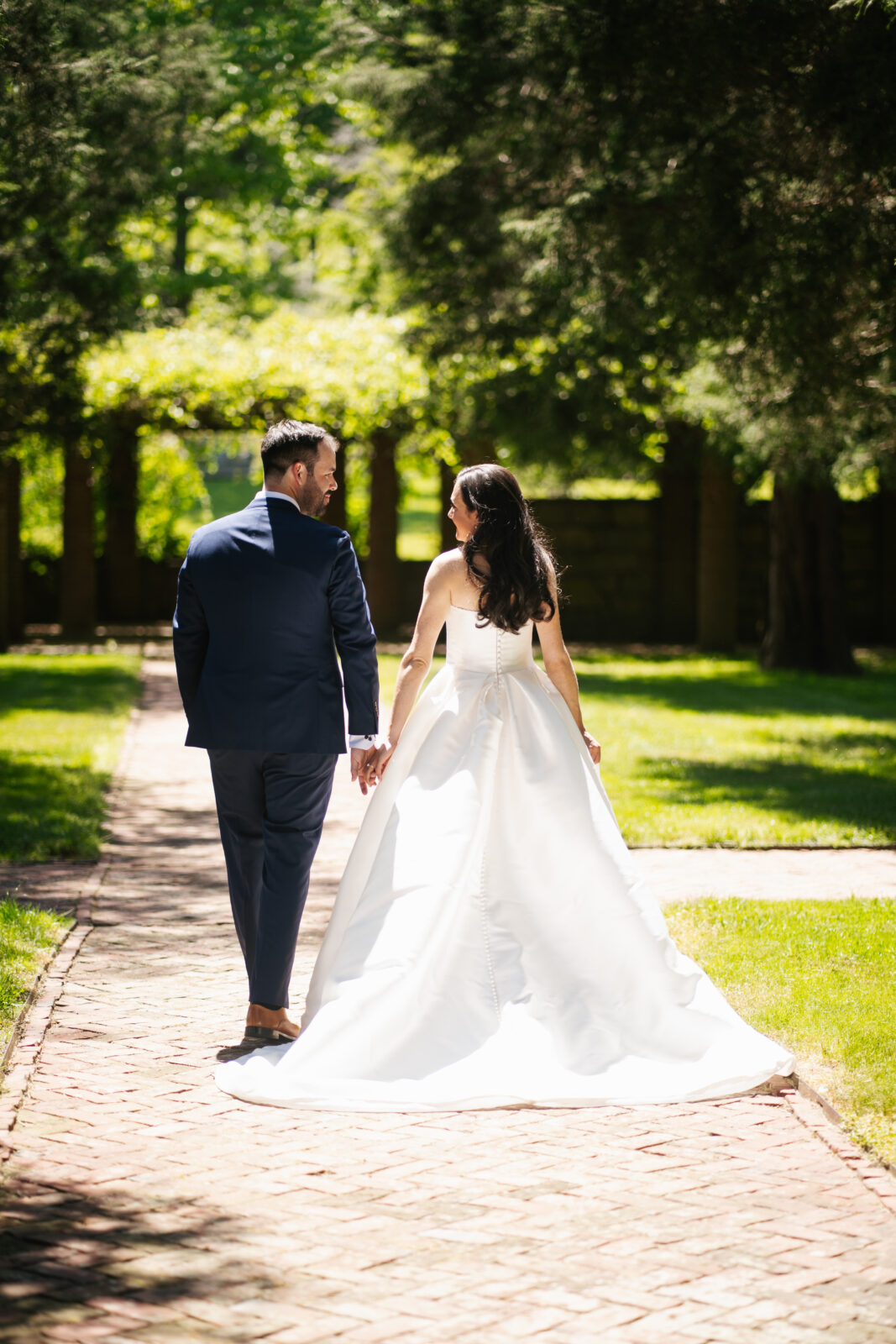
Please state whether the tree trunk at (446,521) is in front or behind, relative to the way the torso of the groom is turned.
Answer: in front

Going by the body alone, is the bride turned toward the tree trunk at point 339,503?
yes

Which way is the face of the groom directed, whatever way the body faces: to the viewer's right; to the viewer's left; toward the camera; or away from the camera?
to the viewer's right

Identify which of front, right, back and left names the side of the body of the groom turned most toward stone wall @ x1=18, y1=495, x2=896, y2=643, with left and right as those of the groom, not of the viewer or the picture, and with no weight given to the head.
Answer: front

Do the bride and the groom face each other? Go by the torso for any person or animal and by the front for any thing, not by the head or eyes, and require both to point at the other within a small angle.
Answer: no

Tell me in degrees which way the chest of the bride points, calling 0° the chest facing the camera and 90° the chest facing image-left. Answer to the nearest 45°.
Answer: approximately 180°

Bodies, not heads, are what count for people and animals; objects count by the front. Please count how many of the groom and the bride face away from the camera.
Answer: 2

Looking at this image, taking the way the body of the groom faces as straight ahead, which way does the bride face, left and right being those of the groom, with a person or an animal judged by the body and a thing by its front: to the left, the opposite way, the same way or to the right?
the same way

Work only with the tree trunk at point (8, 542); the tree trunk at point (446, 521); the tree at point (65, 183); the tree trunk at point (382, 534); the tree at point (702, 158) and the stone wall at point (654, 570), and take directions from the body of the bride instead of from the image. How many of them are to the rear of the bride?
0

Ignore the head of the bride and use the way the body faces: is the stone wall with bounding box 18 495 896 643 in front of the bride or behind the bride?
in front

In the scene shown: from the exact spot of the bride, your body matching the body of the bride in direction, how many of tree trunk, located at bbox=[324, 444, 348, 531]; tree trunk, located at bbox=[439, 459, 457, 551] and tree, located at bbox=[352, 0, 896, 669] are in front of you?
3

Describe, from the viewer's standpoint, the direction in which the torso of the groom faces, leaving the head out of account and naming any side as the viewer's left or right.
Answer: facing away from the viewer

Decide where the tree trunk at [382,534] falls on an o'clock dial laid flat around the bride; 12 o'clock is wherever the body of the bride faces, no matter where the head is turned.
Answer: The tree trunk is roughly at 12 o'clock from the bride.

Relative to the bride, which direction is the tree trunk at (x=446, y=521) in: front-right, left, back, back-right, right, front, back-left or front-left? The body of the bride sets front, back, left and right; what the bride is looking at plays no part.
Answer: front
